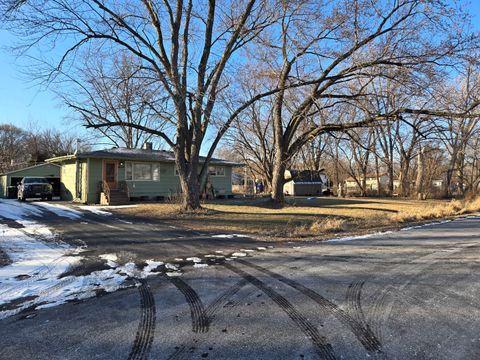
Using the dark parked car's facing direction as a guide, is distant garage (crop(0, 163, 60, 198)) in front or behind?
behind

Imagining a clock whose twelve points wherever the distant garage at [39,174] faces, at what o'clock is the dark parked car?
The dark parked car is roughly at 12 o'clock from the distant garage.

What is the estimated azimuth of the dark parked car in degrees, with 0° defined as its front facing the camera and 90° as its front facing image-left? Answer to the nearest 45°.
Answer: approximately 0°

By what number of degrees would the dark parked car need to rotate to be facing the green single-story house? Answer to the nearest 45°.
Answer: approximately 45° to its left

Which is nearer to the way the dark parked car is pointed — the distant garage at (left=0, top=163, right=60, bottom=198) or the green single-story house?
the green single-story house

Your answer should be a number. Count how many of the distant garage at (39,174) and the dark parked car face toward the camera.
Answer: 2

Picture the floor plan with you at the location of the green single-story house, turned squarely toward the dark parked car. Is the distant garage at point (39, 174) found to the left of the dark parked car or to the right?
right
